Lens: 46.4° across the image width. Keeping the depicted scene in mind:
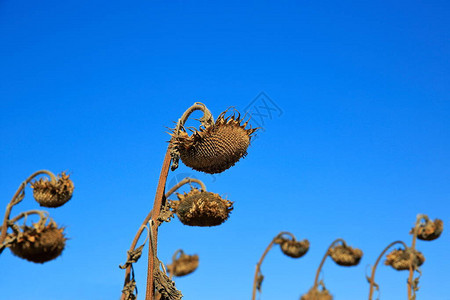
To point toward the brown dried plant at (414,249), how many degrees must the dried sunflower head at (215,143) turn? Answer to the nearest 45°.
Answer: approximately 135° to its left

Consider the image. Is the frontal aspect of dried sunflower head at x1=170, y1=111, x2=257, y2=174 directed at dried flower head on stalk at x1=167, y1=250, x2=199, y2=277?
no

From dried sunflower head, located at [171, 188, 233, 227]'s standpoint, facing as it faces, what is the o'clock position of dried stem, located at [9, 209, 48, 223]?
The dried stem is roughly at 4 o'clock from the dried sunflower head.

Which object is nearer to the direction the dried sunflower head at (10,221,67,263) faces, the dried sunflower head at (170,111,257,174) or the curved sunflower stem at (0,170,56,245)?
the dried sunflower head

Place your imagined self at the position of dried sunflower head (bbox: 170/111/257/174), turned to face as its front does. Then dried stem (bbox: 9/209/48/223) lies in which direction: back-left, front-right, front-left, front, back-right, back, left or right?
back-right

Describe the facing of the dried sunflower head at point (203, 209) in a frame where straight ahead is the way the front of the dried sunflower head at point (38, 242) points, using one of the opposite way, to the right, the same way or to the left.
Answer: the same way

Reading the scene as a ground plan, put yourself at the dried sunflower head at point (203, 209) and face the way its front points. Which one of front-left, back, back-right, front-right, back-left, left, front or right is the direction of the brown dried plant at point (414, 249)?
back-left

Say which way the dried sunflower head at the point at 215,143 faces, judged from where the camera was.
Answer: facing the viewer

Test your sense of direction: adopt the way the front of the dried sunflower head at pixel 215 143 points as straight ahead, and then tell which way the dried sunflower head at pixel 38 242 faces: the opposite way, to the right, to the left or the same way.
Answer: the same way

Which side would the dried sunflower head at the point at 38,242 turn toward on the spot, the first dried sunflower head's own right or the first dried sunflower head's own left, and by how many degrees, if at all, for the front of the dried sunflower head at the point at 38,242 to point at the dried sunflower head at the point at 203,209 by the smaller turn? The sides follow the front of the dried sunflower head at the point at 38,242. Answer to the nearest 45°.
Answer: approximately 45° to the first dried sunflower head's own left

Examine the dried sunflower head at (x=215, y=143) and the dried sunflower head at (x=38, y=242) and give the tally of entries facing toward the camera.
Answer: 2
